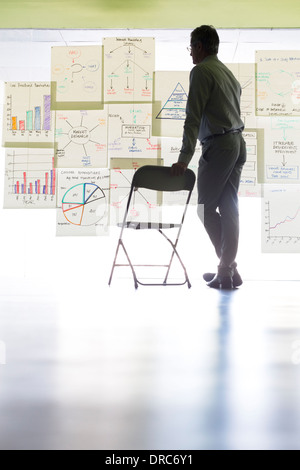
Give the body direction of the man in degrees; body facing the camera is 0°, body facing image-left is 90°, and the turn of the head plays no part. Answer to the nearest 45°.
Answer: approximately 135°
